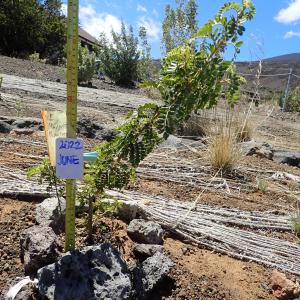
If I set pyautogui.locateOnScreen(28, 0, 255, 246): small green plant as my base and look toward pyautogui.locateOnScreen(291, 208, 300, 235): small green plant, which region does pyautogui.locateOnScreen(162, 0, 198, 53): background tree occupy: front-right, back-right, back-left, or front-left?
front-left

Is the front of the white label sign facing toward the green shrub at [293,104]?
no

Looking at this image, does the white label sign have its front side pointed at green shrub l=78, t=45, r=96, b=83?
no

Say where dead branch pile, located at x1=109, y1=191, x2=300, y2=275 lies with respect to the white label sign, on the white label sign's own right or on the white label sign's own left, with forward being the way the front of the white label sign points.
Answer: on the white label sign's own left

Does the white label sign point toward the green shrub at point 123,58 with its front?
no

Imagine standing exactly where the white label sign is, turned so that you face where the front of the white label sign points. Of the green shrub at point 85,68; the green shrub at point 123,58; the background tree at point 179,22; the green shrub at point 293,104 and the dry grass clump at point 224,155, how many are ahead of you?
0

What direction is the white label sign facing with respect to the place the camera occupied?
facing the viewer

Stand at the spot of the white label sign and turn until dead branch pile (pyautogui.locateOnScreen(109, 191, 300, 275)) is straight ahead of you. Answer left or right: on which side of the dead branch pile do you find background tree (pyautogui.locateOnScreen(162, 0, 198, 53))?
left

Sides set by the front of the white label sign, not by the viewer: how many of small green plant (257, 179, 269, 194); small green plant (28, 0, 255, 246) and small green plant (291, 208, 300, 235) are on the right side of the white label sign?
0
